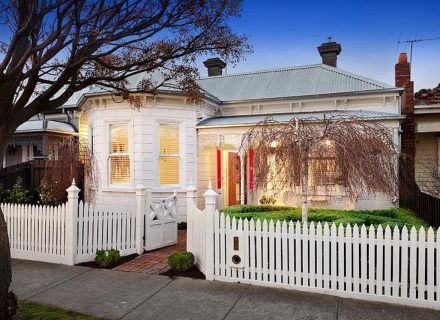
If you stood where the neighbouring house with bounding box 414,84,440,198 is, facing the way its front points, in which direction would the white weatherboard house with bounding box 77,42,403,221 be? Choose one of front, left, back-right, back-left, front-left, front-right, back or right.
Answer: front-right

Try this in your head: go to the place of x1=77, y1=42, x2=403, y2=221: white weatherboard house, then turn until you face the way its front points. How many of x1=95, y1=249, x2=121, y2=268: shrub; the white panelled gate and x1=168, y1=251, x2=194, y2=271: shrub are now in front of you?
3

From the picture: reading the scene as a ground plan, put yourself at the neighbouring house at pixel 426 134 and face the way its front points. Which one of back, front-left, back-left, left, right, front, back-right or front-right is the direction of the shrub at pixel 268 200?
front-right

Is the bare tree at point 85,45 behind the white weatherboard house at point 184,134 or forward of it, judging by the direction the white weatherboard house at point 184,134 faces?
forward

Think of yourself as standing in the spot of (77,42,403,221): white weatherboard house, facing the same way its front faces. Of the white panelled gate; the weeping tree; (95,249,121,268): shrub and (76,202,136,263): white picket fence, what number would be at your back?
0

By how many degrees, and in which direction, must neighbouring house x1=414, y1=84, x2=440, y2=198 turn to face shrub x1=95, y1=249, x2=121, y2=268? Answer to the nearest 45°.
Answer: approximately 45° to its right

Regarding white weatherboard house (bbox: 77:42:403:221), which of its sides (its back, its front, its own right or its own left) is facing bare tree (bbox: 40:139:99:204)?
right

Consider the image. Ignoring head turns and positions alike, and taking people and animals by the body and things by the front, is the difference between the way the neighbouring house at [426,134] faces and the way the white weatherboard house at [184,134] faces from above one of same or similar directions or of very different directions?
same or similar directions

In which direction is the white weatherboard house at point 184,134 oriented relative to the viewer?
toward the camera

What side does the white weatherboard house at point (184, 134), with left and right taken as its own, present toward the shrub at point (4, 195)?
right

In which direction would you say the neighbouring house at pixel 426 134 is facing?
toward the camera

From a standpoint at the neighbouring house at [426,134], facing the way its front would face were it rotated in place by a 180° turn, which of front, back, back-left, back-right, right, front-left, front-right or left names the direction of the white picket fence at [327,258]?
back

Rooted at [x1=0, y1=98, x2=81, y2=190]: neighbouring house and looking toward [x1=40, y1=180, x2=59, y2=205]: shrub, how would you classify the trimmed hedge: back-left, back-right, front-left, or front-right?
front-left

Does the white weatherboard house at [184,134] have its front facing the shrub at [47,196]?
no

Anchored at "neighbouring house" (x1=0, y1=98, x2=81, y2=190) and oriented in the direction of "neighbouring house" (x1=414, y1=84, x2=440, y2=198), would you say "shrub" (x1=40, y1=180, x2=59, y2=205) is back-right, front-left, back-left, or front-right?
front-right

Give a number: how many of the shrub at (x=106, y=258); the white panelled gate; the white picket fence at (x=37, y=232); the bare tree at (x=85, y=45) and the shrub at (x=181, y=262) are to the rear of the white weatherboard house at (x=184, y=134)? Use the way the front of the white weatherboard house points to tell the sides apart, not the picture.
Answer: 0

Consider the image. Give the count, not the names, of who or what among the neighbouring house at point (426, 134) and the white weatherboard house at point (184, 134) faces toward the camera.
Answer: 2

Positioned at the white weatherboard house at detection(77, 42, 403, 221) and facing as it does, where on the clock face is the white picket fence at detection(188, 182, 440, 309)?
The white picket fence is roughly at 11 o'clock from the white weatherboard house.

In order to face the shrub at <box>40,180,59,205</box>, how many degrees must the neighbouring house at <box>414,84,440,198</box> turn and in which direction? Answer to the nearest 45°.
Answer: approximately 45° to its right
